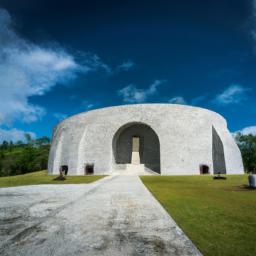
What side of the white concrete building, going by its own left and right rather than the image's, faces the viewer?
front

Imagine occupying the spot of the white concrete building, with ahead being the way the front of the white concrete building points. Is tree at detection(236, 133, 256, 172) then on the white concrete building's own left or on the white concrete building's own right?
on the white concrete building's own left
